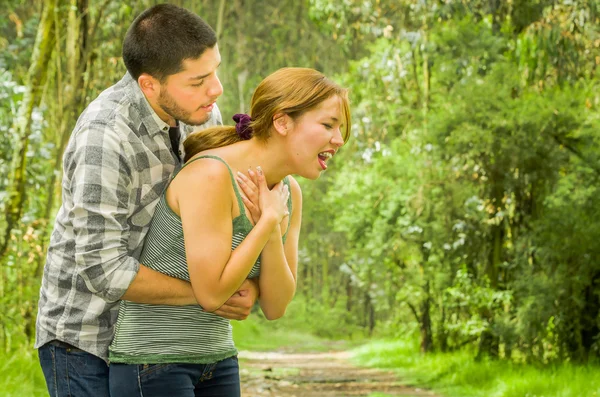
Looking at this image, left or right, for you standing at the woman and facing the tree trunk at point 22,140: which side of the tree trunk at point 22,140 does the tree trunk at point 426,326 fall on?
right

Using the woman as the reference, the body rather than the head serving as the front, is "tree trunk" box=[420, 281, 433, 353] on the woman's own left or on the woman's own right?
on the woman's own left

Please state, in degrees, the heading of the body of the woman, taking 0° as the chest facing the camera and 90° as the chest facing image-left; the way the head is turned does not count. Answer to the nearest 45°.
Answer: approximately 315°

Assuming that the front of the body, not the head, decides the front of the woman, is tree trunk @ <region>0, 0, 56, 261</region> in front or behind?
behind
